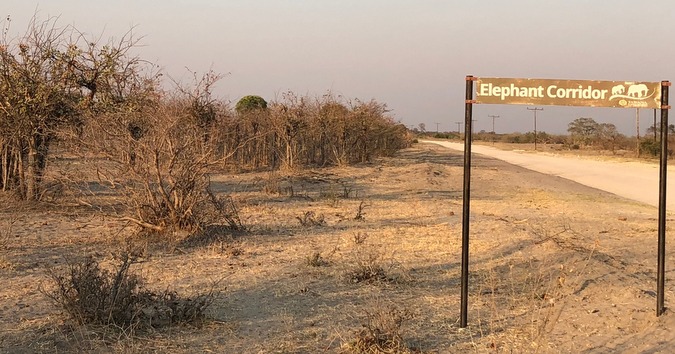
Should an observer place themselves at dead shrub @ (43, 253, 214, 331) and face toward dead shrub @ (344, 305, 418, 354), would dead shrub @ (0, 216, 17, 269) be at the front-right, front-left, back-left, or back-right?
back-left

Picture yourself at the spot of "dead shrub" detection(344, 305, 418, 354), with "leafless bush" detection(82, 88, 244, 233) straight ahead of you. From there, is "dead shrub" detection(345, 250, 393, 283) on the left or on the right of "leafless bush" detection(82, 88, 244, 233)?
right

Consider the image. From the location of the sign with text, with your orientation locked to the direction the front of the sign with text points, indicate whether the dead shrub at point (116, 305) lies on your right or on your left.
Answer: on your right

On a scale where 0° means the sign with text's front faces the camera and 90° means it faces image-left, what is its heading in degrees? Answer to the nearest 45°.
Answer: approximately 0°

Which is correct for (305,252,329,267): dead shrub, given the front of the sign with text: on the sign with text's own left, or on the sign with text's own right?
on the sign with text's own right

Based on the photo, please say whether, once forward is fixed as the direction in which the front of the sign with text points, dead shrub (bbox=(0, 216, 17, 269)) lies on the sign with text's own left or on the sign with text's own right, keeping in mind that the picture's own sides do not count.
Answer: on the sign with text's own right
